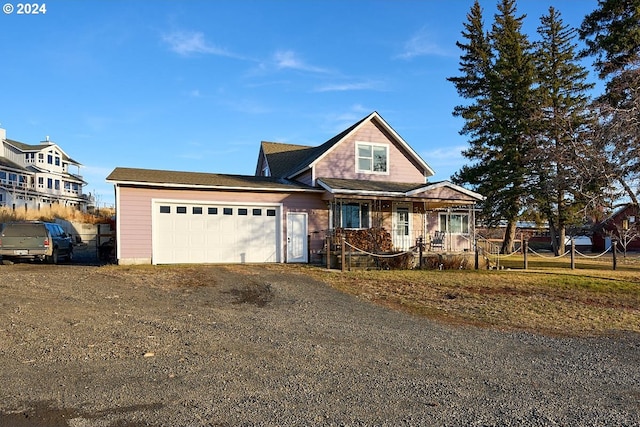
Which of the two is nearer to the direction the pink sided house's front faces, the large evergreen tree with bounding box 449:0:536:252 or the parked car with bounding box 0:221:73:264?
the parked car

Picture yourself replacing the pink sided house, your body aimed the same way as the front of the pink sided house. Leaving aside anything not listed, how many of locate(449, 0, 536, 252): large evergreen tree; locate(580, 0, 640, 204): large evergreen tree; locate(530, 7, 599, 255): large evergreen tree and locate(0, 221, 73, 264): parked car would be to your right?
1

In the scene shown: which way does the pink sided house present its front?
toward the camera

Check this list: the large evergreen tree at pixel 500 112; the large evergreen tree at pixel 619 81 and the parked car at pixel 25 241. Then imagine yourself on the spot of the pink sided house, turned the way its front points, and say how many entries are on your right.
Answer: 1

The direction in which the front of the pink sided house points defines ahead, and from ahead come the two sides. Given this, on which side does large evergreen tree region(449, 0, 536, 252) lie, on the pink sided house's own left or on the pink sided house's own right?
on the pink sided house's own left

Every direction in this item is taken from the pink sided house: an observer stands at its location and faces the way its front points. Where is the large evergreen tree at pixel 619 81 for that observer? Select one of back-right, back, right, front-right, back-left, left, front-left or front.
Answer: left

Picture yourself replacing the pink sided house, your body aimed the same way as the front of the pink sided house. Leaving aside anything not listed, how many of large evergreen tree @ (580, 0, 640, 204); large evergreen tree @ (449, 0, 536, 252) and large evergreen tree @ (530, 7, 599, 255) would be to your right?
0

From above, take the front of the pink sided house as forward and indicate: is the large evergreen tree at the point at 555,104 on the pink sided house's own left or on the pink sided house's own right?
on the pink sided house's own left

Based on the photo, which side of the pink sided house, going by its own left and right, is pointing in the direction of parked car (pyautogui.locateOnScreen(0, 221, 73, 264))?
right
